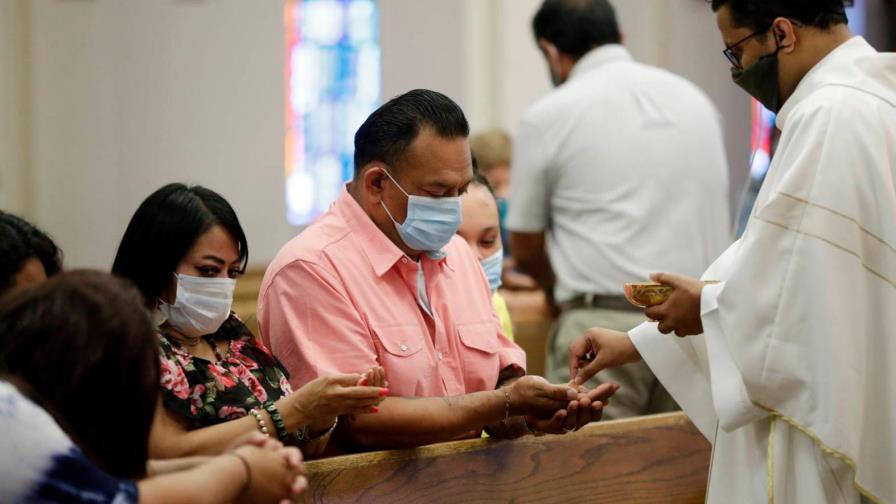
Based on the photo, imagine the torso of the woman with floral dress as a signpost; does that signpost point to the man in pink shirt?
no

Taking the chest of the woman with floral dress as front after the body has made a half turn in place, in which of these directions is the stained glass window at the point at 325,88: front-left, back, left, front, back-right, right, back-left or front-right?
front-right

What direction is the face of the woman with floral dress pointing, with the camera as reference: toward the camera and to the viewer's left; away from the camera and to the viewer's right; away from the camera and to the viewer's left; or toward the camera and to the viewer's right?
toward the camera and to the viewer's right

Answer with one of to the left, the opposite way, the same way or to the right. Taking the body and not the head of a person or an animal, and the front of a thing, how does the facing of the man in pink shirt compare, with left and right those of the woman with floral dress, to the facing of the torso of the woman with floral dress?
the same way

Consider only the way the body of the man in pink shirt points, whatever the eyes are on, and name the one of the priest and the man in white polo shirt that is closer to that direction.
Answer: the priest

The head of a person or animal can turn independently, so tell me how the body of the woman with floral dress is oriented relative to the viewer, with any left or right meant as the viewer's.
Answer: facing the viewer and to the right of the viewer

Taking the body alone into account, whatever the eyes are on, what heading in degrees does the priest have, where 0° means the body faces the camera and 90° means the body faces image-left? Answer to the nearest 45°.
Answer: approximately 90°

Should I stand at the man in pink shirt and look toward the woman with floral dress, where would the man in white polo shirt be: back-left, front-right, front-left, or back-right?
back-right

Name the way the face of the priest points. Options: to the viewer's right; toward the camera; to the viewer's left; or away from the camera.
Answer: to the viewer's left

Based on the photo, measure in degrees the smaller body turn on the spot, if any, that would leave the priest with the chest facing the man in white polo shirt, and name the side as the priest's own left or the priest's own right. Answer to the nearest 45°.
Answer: approximately 90° to the priest's own right

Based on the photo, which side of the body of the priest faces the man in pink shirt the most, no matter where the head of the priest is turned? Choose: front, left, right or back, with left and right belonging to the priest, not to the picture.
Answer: front

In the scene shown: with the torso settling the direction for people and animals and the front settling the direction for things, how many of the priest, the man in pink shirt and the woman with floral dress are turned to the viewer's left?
1

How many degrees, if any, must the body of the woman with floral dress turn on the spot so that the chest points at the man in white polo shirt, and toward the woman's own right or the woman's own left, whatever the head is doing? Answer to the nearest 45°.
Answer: approximately 90° to the woman's own left

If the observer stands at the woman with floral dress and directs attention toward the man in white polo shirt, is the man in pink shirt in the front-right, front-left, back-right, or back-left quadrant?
front-right

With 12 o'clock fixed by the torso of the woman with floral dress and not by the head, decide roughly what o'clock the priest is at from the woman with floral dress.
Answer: The priest is roughly at 11 o'clock from the woman with floral dress.

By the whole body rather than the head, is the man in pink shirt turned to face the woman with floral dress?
no

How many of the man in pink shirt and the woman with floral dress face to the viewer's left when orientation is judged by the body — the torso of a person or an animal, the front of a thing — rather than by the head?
0

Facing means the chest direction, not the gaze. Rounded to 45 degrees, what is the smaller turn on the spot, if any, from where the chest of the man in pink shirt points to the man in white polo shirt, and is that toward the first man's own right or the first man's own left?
approximately 90° to the first man's own left

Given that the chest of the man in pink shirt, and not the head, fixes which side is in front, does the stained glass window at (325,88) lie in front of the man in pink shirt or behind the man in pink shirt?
behind
